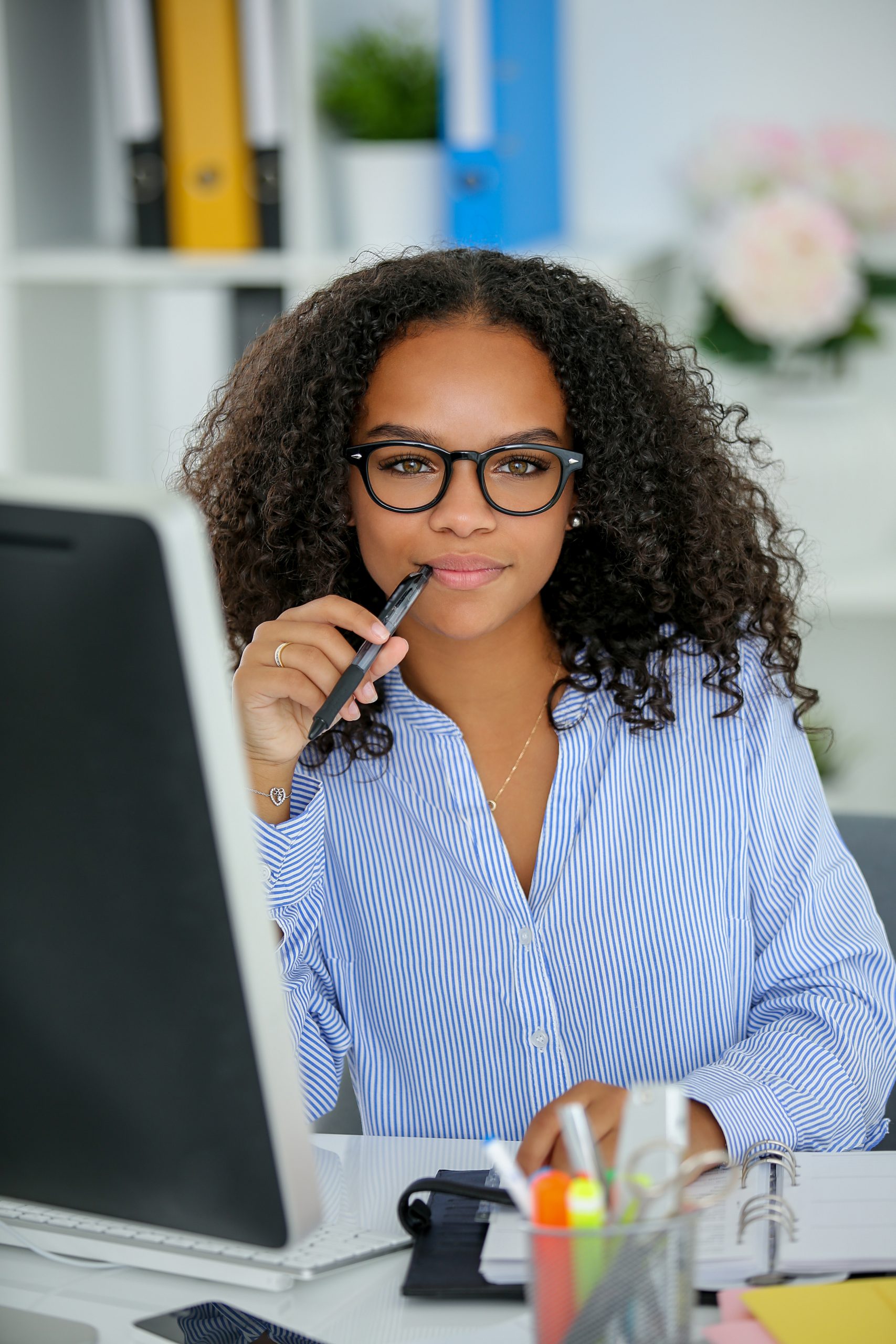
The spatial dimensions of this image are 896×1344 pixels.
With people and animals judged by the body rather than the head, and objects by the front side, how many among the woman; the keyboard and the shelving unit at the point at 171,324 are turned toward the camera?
2

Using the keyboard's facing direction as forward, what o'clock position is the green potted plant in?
The green potted plant is roughly at 11 o'clock from the keyboard.

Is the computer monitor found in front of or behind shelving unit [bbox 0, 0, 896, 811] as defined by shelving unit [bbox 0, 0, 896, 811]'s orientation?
in front

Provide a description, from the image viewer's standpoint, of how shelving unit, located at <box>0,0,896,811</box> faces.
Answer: facing the viewer

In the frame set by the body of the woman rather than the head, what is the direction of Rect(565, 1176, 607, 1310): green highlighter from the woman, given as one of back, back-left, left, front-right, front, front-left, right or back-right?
front

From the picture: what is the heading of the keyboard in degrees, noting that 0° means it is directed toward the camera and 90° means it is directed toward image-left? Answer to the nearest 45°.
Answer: approximately 225°

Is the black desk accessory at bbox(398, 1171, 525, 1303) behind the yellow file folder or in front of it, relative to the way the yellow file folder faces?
in front

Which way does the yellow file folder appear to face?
toward the camera

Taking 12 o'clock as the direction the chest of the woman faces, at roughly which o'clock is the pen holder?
The pen holder is roughly at 12 o'clock from the woman.

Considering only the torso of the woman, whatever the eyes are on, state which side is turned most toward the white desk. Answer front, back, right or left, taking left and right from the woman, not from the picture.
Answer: front

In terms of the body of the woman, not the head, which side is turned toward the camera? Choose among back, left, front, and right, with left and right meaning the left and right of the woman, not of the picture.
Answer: front
